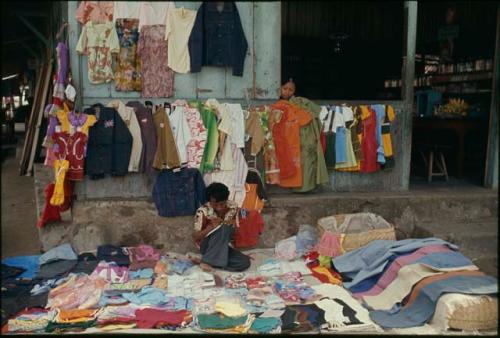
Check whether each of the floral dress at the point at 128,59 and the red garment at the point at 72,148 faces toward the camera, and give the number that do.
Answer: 2

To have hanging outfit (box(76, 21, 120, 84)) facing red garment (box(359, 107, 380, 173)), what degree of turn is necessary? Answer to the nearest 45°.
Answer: approximately 90° to its left

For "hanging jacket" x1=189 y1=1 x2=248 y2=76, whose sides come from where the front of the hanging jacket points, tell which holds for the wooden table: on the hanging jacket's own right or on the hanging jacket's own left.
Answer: on the hanging jacket's own left

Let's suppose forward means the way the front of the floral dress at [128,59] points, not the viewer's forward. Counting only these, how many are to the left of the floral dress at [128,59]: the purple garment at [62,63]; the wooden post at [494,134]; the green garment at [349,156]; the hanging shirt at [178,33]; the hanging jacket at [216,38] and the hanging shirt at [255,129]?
5

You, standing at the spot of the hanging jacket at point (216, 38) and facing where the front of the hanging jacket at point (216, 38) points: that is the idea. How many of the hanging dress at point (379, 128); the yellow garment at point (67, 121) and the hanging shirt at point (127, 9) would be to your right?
2
